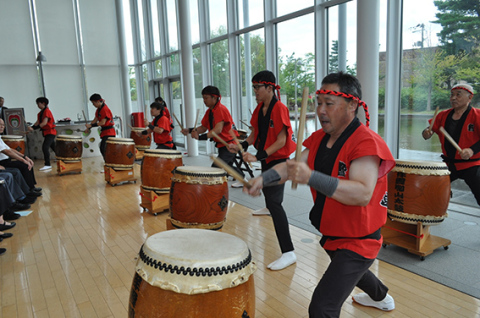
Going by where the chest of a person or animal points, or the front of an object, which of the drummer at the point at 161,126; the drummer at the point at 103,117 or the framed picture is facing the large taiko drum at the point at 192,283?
the framed picture

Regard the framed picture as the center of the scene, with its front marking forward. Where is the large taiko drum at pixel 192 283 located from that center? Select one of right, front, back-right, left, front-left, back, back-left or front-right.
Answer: front

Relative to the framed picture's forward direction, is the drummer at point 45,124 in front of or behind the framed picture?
in front

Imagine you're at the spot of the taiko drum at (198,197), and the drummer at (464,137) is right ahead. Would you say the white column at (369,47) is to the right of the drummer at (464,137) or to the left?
left

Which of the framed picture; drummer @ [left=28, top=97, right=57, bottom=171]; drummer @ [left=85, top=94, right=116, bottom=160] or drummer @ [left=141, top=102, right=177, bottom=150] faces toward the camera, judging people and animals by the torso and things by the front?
the framed picture

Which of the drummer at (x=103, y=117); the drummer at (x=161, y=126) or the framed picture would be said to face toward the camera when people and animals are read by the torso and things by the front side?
the framed picture

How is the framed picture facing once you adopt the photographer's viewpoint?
facing the viewer

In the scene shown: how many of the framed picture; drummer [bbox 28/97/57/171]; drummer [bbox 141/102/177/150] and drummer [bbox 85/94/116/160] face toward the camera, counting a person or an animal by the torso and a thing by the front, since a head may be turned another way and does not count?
1

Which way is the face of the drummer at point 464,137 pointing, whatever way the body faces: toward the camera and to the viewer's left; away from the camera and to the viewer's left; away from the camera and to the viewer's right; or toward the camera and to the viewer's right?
toward the camera and to the viewer's left

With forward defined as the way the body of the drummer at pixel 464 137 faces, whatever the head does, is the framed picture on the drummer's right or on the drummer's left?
on the drummer's right
